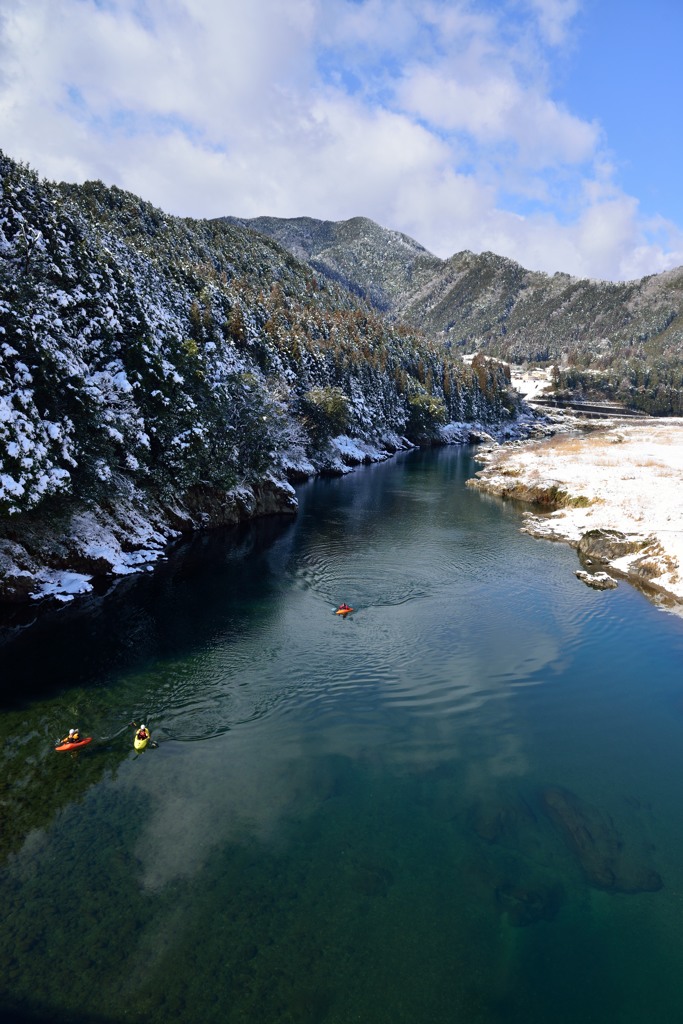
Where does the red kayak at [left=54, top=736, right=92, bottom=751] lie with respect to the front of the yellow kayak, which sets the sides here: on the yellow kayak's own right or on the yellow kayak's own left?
on the yellow kayak's own right

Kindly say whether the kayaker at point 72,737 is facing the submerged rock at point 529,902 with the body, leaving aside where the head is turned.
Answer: no

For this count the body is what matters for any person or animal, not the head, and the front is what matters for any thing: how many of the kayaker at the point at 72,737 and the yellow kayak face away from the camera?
0

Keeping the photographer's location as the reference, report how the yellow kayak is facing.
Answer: facing the viewer and to the left of the viewer

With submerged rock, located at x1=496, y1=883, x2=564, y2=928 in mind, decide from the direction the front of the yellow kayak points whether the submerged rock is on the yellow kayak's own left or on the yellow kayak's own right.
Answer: on the yellow kayak's own left

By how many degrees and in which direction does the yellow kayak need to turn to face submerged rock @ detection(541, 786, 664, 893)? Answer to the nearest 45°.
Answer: approximately 90° to its left
